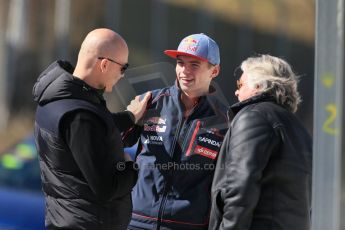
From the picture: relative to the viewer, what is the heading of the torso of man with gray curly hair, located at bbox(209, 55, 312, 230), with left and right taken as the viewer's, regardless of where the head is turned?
facing away from the viewer and to the left of the viewer

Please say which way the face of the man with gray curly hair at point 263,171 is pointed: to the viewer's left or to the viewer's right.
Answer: to the viewer's left

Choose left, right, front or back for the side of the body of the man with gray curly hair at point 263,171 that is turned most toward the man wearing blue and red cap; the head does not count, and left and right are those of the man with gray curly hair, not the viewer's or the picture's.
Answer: front

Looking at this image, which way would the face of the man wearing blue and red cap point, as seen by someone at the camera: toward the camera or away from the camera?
toward the camera
